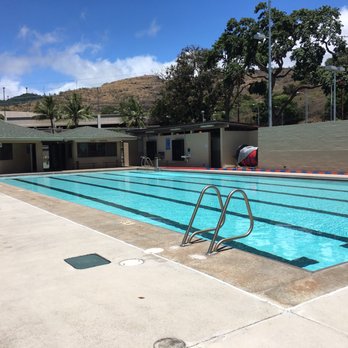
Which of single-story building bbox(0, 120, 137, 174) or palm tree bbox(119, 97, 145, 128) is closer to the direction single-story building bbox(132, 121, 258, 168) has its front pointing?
the single-story building

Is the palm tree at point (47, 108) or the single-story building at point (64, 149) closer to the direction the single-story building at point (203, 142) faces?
the single-story building

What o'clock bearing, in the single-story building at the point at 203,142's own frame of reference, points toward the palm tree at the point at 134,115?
The palm tree is roughly at 4 o'clock from the single-story building.

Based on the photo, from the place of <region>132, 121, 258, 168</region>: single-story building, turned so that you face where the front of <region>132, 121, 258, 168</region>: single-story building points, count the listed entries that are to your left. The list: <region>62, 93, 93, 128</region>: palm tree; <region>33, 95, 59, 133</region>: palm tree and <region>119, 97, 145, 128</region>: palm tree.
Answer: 0

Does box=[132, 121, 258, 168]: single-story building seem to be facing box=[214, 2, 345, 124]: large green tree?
no

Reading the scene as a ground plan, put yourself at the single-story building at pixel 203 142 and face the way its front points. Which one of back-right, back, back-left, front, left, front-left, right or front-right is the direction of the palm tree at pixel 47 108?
right

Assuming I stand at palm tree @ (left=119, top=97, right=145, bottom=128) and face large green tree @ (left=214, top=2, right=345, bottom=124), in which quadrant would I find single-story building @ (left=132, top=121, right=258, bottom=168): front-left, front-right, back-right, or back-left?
front-right

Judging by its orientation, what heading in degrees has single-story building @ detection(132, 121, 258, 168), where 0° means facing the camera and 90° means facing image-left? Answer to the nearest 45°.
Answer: approximately 45°

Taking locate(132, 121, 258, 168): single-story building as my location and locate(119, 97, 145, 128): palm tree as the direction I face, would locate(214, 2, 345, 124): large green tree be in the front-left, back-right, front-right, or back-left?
front-right

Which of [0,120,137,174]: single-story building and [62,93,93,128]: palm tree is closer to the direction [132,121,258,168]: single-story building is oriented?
the single-story building

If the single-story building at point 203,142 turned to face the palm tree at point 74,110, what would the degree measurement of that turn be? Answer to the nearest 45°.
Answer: approximately 90° to its right

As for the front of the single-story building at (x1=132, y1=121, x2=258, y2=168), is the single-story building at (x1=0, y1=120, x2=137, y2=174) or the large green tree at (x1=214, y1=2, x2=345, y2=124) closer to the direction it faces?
the single-story building

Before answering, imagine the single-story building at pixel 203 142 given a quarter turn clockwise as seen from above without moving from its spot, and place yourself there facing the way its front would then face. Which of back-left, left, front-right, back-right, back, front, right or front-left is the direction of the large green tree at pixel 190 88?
front-right
